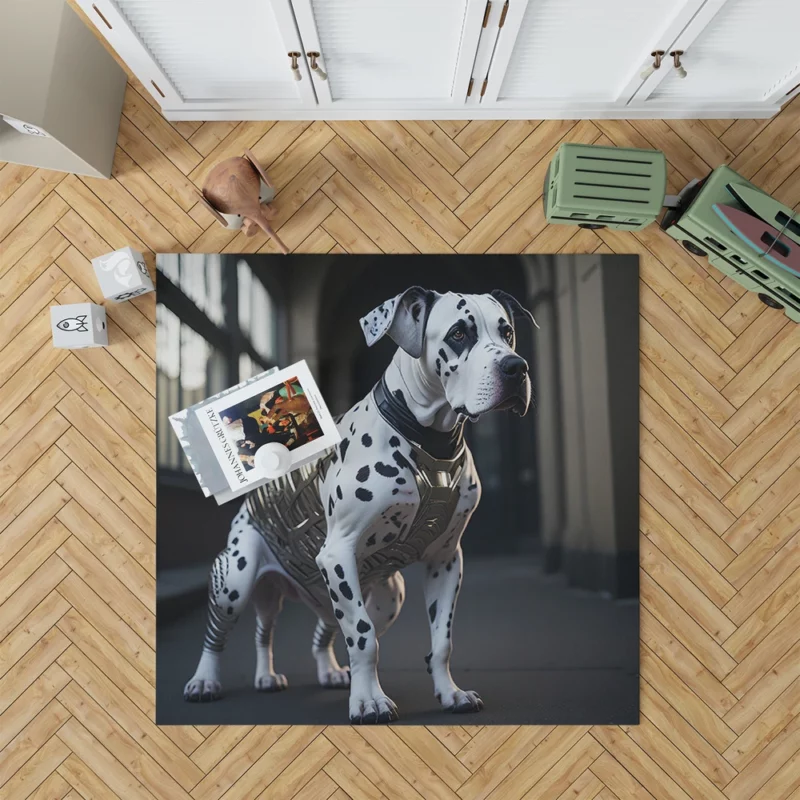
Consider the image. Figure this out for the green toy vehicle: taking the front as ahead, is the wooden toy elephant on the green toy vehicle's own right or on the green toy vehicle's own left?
on the green toy vehicle's own right

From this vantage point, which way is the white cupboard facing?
toward the camera

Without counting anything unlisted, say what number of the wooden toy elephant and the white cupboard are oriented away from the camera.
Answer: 0

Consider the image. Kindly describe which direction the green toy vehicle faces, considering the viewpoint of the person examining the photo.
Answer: facing the viewer and to the right of the viewer

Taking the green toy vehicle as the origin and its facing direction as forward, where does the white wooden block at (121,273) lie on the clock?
The white wooden block is roughly at 4 o'clock from the green toy vehicle.
